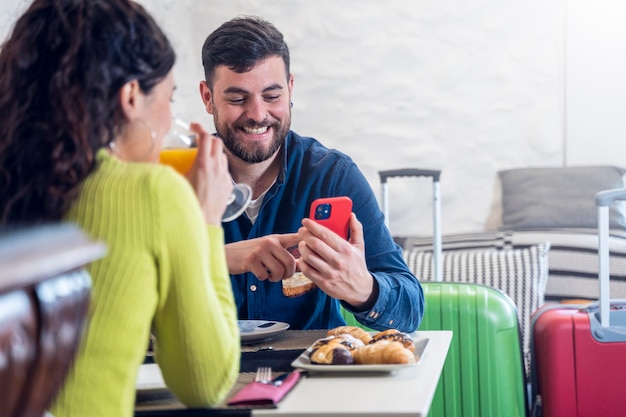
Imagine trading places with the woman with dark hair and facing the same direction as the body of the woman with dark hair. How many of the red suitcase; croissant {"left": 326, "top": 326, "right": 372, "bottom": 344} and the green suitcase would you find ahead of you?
3

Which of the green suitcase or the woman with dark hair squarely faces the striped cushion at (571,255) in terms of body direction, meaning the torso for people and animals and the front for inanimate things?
the woman with dark hair

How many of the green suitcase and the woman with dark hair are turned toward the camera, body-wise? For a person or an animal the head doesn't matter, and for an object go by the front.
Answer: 1

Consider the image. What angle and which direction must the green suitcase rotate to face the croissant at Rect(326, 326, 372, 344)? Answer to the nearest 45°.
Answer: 0° — it already faces it

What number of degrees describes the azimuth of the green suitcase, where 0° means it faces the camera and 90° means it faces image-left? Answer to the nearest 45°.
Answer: approximately 0°

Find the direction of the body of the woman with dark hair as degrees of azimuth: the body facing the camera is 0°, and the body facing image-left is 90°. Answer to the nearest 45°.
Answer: approximately 225°

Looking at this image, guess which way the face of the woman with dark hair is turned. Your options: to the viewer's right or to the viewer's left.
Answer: to the viewer's right

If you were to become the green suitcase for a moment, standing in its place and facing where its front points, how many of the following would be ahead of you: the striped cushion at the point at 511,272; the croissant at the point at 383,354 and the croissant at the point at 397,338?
2

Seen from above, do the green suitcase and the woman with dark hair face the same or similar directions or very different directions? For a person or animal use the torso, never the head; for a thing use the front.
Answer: very different directions
